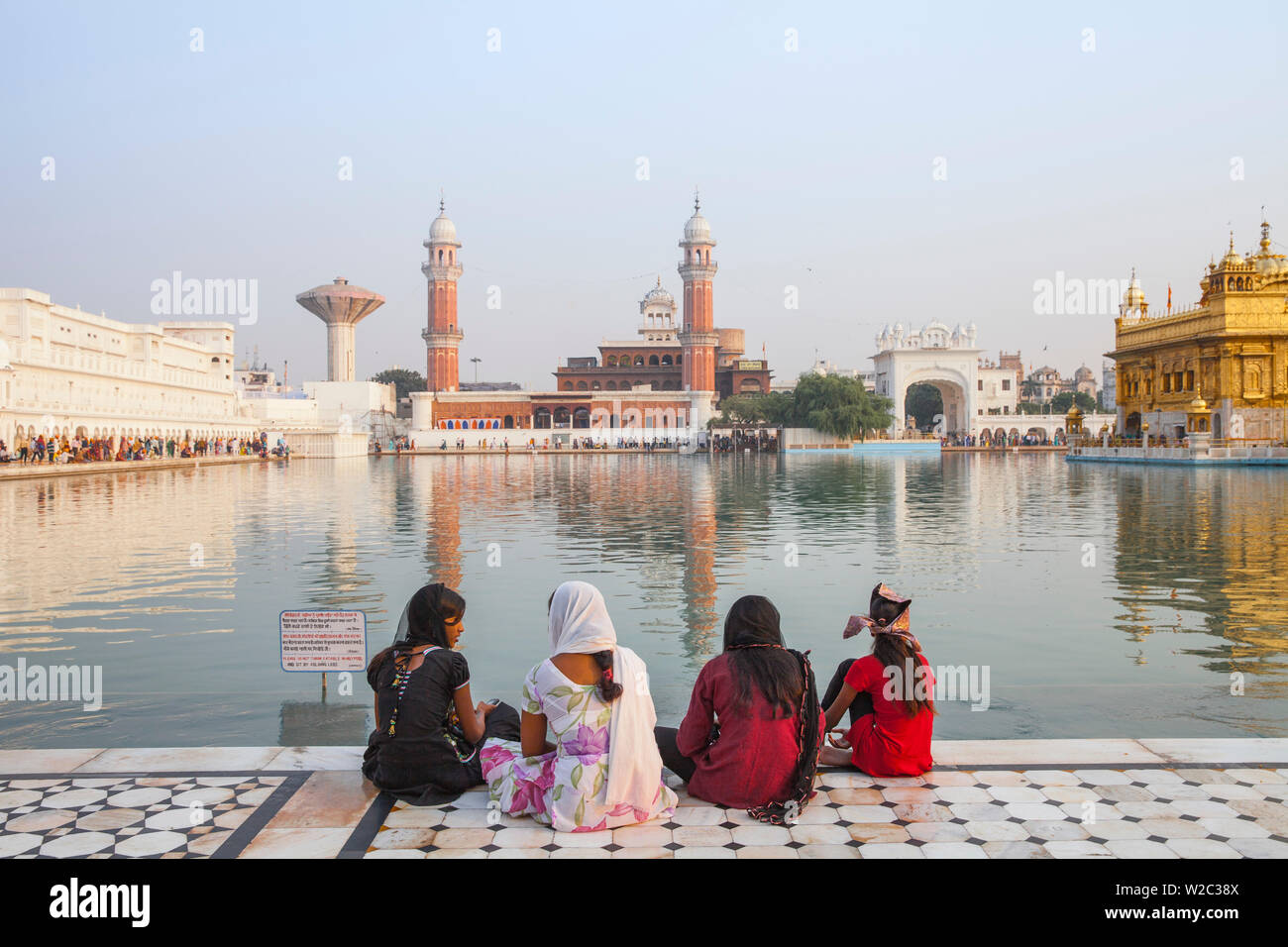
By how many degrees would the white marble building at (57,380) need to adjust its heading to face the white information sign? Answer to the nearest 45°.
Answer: approximately 45° to its right

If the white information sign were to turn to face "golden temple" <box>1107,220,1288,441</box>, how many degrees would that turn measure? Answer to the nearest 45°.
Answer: approximately 135° to its left

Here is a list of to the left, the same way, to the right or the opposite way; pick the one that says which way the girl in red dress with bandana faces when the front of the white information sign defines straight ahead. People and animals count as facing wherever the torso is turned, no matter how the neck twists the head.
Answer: the opposite way

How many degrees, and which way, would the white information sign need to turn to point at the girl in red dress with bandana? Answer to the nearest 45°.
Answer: approximately 45° to its left

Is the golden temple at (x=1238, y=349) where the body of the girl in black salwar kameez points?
yes

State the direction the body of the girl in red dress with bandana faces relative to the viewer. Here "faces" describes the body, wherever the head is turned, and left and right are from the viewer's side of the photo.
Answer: facing away from the viewer and to the left of the viewer

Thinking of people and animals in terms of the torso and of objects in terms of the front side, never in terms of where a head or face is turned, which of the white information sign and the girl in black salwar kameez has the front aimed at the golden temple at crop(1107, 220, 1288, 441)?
the girl in black salwar kameez

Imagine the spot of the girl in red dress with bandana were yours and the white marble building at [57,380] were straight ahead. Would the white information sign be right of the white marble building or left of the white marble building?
left

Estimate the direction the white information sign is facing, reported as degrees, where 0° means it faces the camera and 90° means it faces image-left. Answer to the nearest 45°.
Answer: approximately 0°

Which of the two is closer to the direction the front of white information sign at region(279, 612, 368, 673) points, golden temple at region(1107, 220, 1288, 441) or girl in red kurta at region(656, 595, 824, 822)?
the girl in red kurta

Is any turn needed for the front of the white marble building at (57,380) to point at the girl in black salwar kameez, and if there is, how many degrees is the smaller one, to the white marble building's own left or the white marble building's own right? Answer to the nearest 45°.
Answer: approximately 45° to the white marble building's own right

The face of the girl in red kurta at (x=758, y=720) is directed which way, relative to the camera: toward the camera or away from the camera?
away from the camera
